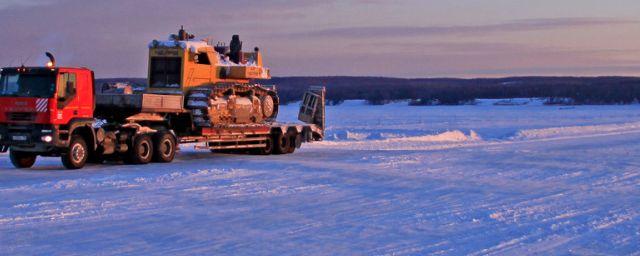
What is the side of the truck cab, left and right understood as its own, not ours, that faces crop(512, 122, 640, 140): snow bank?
back

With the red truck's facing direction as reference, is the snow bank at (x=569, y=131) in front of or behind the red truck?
behind

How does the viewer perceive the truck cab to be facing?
facing the viewer and to the left of the viewer

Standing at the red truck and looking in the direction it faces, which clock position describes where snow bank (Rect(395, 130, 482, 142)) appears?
The snow bank is roughly at 6 o'clock from the red truck.

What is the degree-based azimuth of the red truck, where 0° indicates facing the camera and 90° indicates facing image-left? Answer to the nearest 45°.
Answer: approximately 45°

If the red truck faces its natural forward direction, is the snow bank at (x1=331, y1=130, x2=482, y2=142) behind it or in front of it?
behind
